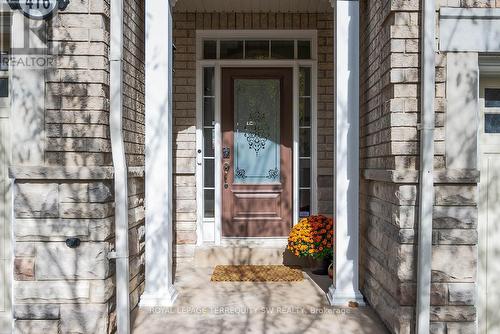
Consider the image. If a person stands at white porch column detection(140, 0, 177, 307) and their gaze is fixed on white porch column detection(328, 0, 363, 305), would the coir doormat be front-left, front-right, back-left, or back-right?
front-left

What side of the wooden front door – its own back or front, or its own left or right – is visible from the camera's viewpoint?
front

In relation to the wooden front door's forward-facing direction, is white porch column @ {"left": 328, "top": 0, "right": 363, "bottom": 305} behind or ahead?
ahead

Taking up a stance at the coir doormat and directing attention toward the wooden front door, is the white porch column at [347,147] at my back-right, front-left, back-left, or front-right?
back-right

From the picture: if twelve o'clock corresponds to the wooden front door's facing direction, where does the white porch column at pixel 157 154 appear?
The white porch column is roughly at 1 o'clock from the wooden front door.
